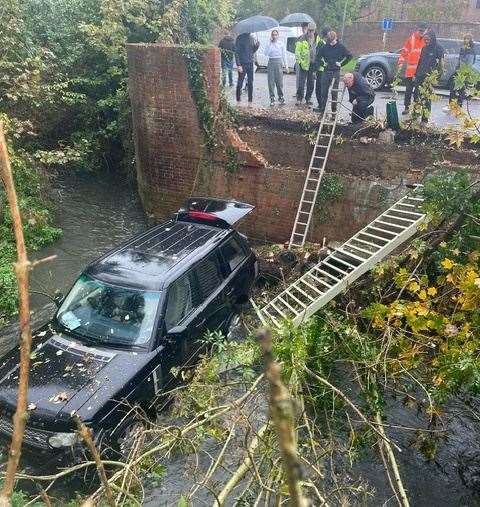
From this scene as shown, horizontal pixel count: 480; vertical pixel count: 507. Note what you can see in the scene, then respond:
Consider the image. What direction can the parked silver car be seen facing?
to the viewer's left

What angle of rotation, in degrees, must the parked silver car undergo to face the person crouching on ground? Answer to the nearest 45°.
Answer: approximately 90° to its left

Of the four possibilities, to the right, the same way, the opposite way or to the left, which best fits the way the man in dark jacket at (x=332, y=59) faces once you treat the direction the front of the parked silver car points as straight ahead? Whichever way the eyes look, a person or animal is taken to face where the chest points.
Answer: to the left

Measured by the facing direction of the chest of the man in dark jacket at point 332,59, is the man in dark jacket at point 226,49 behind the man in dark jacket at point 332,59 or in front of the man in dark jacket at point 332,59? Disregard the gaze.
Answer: behind

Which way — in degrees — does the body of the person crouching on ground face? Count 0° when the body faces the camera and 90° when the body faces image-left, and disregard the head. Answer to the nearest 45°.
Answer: approximately 45°

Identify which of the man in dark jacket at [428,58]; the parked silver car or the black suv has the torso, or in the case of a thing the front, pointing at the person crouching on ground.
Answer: the man in dark jacket

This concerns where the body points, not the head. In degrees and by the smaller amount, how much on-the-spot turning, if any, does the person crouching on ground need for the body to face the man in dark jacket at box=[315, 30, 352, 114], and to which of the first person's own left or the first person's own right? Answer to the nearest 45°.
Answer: approximately 90° to the first person's own right

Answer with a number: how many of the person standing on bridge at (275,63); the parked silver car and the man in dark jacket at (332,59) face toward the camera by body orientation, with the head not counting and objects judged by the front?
2

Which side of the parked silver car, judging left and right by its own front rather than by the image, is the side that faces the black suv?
left
